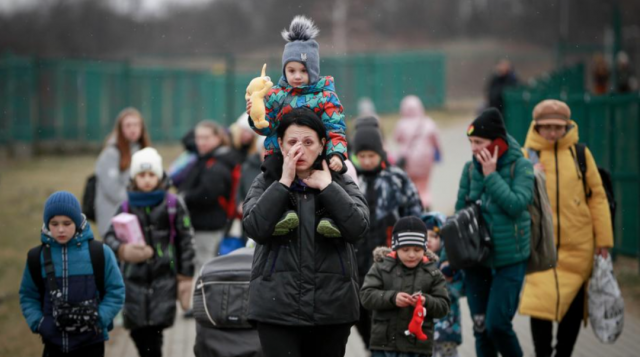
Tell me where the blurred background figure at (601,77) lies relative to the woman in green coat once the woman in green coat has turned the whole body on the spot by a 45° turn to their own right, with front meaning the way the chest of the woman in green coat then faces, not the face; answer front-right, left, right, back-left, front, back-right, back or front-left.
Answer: right

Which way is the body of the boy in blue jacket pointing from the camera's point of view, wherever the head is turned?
toward the camera

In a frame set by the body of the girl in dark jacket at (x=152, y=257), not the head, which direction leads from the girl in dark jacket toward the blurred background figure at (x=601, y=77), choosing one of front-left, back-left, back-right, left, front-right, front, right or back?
back-left

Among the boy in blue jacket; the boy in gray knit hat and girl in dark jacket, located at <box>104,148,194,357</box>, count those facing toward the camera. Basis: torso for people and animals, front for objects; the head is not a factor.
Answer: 3

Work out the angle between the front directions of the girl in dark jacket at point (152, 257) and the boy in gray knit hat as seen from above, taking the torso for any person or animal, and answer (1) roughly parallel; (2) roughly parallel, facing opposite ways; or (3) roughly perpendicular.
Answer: roughly parallel

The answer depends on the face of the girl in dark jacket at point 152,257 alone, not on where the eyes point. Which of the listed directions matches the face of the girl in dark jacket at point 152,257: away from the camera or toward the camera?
toward the camera

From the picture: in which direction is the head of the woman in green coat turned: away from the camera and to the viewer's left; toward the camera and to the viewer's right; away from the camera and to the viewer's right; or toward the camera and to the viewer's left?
toward the camera and to the viewer's left

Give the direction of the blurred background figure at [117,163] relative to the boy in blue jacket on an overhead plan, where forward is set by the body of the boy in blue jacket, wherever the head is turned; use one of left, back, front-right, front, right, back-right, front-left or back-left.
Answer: back

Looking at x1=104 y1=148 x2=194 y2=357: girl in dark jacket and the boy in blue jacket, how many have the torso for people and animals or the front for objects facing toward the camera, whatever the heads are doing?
2

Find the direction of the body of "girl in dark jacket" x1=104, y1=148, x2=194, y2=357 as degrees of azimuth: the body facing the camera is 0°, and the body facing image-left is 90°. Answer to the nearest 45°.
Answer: approximately 0°

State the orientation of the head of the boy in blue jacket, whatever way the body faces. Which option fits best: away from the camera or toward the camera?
toward the camera

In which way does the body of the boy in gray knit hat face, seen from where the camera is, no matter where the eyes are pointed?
toward the camera

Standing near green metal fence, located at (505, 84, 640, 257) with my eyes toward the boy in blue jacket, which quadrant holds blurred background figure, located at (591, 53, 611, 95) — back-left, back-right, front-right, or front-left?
back-right

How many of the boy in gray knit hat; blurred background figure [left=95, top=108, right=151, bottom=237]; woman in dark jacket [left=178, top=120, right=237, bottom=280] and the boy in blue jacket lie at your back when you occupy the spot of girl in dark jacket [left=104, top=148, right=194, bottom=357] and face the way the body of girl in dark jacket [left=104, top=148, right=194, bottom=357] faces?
2
